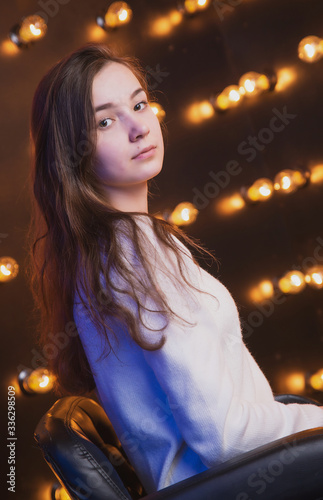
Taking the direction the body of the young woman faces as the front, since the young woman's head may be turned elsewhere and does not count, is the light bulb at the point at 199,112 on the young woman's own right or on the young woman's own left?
on the young woman's own left

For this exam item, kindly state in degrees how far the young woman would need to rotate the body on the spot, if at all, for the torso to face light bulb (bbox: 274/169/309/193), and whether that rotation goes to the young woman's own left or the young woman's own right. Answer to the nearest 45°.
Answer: approximately 45° to the young woman's own left

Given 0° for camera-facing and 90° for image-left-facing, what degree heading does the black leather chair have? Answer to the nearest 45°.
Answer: approximately 270°

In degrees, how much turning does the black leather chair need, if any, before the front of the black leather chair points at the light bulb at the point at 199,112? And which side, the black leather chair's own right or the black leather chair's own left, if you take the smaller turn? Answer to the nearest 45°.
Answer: approximately 90° to the black leather chair's own left

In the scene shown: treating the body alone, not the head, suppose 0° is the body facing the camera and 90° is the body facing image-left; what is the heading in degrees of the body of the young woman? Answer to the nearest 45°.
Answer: approximately 270°
